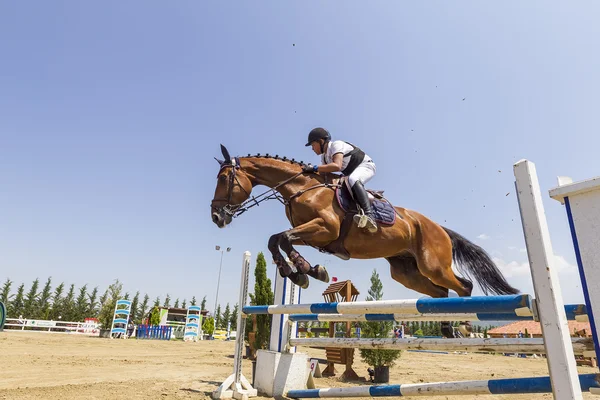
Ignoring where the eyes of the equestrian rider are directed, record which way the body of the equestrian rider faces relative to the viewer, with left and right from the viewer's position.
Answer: facing to the left of the viewer

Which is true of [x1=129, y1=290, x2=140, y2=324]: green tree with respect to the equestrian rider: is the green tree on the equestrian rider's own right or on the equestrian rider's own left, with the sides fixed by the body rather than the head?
on the equestrian rider's own right

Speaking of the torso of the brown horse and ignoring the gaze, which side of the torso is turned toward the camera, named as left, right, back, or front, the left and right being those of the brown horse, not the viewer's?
left

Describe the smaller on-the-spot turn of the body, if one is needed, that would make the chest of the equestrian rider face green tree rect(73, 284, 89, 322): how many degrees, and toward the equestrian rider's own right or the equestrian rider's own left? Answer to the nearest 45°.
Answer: approximately 45° to the equestrian rider's own right

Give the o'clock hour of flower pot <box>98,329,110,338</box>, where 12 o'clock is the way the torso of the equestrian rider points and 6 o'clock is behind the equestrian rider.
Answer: The flower pot is roughly at 2 o'clock from the equestrian rider.
